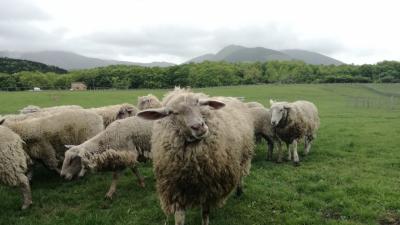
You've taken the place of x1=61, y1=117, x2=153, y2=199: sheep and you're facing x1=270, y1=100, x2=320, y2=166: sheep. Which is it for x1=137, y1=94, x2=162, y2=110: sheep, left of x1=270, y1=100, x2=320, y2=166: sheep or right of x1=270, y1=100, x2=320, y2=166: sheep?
left

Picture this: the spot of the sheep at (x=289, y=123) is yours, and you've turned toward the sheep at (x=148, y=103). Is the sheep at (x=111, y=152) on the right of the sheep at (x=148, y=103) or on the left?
left

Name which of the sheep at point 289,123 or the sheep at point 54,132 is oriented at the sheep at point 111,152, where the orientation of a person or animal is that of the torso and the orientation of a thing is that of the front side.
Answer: the sheep at point 289,123

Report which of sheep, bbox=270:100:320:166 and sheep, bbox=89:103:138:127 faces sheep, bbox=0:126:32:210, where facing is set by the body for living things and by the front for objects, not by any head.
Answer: sheep, bbox=270:100:320:166

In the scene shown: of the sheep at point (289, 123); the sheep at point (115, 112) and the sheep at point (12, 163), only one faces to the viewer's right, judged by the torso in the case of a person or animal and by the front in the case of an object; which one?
the sheep at point (115, 112)

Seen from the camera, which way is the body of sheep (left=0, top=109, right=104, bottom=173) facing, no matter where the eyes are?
to the viewer's left

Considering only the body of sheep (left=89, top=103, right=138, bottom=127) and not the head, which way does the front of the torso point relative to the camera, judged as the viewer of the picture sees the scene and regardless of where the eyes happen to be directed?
to the viewer's right

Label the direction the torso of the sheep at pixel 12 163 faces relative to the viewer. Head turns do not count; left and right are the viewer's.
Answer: facing to the left of the viewer

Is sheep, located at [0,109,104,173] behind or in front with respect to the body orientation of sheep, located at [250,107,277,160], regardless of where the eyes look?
in front

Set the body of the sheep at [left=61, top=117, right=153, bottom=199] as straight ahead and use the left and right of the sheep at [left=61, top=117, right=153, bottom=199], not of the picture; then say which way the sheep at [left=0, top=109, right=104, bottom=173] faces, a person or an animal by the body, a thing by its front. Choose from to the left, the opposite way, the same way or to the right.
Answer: the same way

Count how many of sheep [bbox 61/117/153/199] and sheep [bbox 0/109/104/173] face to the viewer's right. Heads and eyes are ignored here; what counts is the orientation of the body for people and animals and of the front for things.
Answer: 0

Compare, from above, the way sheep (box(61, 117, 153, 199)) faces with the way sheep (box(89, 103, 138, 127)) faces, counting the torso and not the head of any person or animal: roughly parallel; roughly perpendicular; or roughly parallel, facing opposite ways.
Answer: roughly parallel, facing opposite ways

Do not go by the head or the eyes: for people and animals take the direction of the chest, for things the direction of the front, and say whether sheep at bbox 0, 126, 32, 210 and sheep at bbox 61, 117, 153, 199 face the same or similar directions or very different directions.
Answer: same or similar directions
